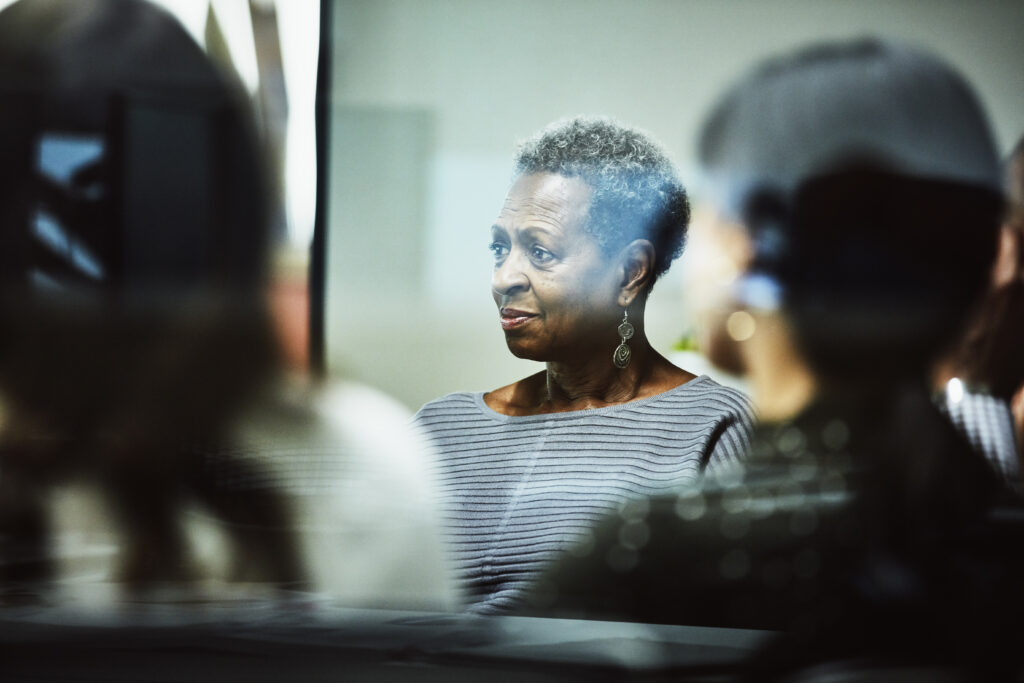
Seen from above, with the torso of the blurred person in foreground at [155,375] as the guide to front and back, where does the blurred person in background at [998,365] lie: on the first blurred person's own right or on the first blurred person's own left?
on the first blurred person's own right

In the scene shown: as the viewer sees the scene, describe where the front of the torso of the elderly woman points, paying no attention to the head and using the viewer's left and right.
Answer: facing the viewer and to the left of the viewer

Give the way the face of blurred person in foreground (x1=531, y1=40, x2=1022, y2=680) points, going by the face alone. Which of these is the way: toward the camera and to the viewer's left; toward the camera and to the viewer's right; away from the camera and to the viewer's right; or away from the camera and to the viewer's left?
away from the camera and to the viewer's left

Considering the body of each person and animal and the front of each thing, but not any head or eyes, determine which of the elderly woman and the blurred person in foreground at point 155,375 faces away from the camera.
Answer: the blurred person in foreground

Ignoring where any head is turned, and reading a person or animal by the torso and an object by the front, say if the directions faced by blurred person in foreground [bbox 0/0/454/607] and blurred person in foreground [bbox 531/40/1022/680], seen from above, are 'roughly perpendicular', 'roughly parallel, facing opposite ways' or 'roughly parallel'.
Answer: roughly parallel

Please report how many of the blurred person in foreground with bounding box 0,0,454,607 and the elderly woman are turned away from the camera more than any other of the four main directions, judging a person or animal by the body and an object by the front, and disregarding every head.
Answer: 1

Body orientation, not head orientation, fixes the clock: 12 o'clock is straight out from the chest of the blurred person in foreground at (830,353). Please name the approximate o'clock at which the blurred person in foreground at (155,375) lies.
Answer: the blurred person in foreground at (155,375) is roughly at 10 o'clock from the blurred person in foreground at (830,353).

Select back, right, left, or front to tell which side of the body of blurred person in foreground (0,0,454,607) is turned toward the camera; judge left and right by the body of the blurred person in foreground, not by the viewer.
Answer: back

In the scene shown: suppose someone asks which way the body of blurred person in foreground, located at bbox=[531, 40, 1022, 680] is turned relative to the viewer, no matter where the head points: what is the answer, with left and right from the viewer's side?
facing away from the viewer and to the left of the viewer
